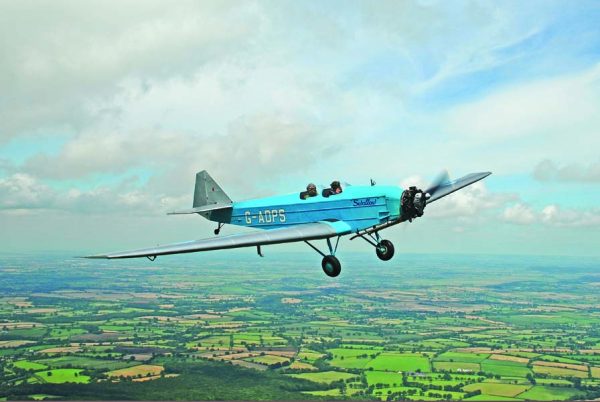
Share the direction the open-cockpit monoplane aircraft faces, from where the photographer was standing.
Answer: facing the viewer and to the right of the viewer
